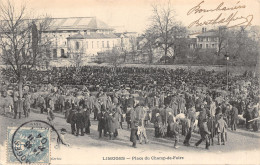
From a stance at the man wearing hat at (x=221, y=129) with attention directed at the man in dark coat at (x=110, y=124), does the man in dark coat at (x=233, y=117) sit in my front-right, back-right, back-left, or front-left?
back-right

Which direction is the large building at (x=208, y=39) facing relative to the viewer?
toward the camera
